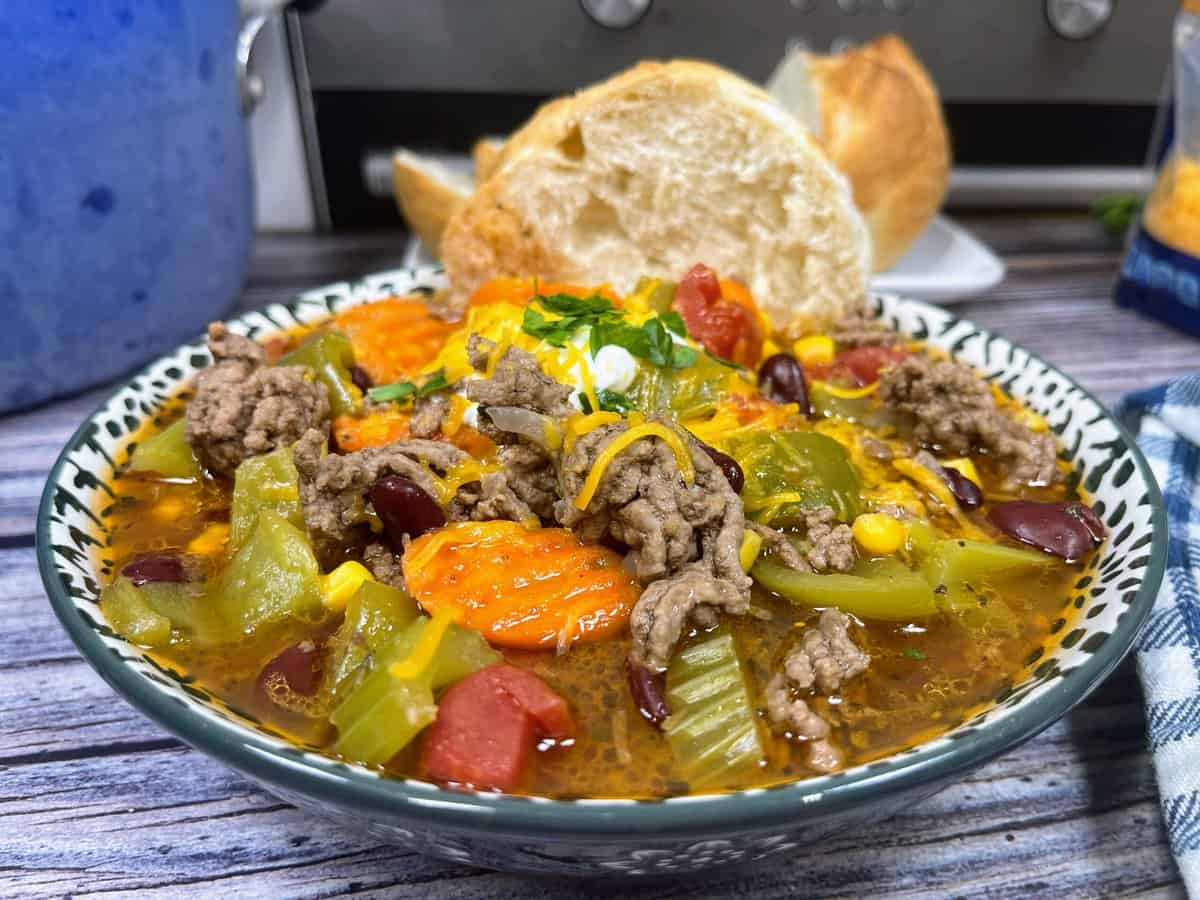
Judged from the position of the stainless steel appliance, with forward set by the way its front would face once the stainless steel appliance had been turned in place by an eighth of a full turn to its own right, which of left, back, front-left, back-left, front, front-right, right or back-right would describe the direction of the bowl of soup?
front-left

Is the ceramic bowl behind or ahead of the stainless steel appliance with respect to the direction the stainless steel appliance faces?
ahead

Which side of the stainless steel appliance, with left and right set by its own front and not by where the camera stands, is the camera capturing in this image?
front

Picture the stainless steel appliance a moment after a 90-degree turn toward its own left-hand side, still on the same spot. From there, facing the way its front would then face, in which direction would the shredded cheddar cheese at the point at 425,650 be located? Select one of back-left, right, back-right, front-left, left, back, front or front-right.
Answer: right

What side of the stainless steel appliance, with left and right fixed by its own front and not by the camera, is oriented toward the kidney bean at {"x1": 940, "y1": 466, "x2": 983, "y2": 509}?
front

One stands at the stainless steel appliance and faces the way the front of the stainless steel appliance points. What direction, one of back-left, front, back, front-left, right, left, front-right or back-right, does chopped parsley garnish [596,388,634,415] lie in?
front

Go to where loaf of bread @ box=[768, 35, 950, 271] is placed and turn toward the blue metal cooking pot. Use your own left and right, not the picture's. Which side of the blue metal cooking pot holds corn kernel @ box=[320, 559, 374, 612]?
left

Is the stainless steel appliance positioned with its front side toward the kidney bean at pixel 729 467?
yes

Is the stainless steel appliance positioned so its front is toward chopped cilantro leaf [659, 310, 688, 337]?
yes

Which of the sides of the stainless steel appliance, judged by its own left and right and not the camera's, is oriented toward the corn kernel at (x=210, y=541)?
front

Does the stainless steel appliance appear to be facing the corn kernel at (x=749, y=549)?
yes

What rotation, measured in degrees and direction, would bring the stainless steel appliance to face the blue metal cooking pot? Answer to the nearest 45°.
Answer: approximately 45° to its right

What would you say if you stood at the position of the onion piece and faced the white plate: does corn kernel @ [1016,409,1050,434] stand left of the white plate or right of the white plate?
right

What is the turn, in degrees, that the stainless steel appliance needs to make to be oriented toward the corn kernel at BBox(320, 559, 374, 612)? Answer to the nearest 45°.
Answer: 0° — it already faces it
